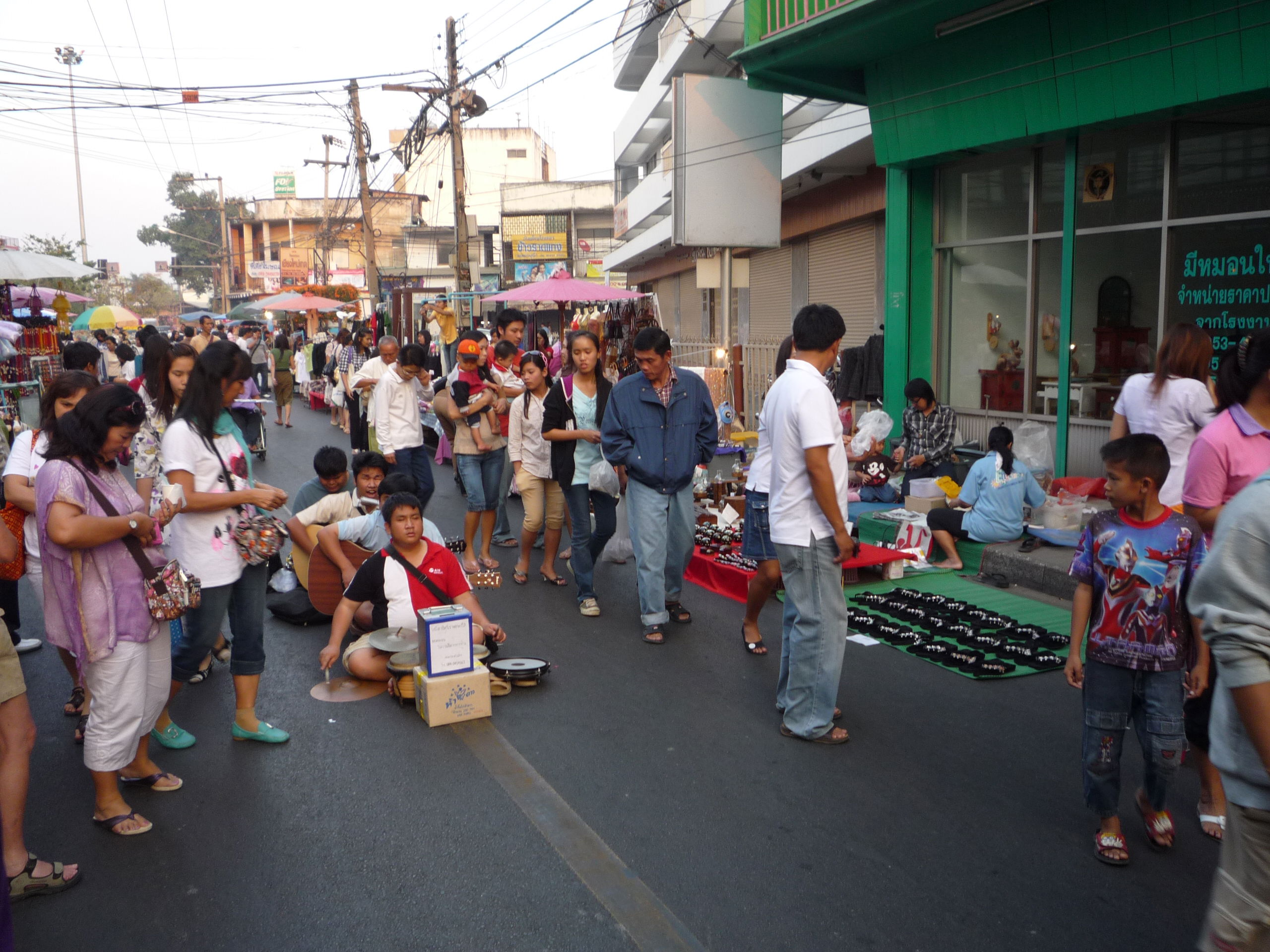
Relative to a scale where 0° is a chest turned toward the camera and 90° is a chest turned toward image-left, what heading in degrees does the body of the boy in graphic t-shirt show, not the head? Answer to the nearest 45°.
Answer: approximately 0°

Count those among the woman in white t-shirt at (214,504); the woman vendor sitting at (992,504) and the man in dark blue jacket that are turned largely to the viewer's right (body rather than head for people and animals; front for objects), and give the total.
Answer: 1

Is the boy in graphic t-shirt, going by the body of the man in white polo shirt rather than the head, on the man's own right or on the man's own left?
on the man's own right

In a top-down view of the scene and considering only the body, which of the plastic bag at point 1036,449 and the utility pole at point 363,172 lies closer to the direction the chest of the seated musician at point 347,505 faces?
the plastic bag

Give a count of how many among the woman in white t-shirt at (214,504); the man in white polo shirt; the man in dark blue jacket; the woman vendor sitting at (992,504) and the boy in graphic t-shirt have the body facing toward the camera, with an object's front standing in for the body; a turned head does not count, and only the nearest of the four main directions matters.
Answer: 2

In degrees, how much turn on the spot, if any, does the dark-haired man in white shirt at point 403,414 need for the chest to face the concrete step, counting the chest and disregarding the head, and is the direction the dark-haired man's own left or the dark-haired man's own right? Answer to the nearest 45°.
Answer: approximately 45° to the dark-haired man's own left

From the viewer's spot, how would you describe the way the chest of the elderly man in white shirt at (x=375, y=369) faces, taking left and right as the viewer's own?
facing the viewer and to the right of the viewer

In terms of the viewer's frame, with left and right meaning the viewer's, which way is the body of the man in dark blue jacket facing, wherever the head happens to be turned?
facing the viewer

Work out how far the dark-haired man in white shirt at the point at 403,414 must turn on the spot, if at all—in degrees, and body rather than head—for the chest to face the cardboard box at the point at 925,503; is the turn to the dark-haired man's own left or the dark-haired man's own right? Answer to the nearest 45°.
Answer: approximately 45° to the dark-haired man's own left

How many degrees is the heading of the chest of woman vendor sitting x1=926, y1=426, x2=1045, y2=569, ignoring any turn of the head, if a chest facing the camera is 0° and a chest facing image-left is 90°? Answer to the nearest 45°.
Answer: approximately 135°

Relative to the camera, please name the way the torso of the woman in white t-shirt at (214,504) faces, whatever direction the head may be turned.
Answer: to the viewer's right

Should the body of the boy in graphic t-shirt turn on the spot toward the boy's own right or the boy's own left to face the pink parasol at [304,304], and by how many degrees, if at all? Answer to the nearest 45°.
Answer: approximately 135° to the boy's own right

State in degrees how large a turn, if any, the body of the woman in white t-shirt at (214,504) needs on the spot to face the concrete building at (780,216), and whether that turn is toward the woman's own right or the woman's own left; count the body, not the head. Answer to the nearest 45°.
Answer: approximately 45° to the woman's own left
